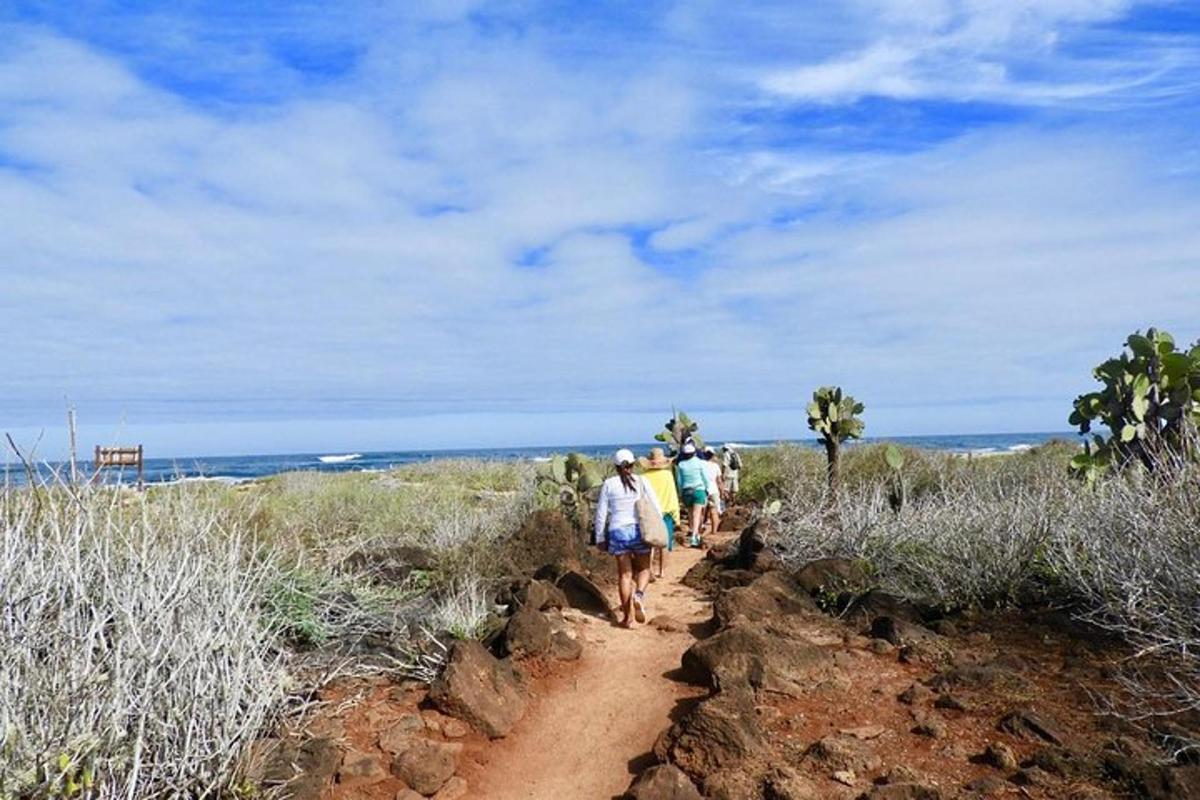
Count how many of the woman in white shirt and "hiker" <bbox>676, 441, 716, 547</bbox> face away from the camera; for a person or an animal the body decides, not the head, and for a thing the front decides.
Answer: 2

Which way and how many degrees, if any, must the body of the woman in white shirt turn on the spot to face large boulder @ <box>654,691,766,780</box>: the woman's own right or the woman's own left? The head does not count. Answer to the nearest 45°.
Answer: approximately 180°

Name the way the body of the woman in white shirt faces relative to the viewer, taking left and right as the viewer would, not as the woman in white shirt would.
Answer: facing away from the viewer

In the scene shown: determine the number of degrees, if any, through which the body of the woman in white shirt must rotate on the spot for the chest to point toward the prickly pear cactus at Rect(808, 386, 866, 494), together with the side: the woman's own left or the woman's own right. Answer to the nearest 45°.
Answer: approximately 45° to the woman's own right

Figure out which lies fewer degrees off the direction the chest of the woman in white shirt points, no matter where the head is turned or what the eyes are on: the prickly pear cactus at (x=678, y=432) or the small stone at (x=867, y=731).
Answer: the prickly pear cactus

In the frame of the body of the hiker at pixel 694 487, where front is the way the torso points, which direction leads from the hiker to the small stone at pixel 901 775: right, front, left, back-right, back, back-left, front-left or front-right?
back

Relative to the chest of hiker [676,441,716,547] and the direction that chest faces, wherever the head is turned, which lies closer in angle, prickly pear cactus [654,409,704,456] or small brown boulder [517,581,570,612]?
the prickly pear cactus

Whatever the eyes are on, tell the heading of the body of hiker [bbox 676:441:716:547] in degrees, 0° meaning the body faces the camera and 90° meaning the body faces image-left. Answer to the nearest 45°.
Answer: approximately 180°

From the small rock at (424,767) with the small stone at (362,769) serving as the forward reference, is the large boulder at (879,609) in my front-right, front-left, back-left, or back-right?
back-right

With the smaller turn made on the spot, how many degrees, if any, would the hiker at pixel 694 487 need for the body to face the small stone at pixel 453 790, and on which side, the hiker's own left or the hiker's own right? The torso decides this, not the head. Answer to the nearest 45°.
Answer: approximately 180°

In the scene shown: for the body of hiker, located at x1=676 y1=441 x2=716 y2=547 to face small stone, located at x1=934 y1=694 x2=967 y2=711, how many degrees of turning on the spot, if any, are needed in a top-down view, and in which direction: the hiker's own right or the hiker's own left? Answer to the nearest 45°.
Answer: approximately 180°

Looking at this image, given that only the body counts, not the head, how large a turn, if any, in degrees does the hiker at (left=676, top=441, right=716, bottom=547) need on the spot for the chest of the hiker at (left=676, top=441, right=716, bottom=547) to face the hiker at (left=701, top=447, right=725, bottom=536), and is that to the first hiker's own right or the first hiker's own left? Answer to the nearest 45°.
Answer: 0° — they already face them

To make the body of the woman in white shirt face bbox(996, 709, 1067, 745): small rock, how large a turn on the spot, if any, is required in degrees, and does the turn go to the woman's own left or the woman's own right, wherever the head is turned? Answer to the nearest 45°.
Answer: approximately 135° to the woman's own right
